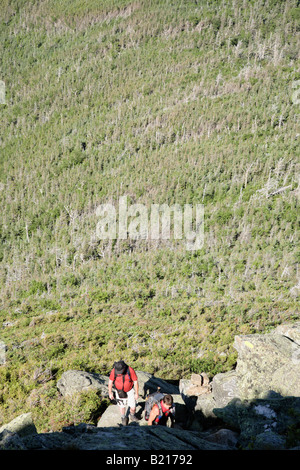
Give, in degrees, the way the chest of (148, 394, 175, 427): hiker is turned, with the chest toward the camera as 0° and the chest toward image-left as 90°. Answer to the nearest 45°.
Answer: approximately 315°

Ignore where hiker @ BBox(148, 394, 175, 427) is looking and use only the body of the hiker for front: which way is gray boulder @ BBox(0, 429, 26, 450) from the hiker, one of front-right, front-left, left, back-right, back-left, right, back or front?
right

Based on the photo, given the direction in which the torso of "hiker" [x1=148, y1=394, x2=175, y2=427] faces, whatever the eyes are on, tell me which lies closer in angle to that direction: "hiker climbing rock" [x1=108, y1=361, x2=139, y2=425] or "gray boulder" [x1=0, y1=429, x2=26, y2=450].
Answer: the gray boulder

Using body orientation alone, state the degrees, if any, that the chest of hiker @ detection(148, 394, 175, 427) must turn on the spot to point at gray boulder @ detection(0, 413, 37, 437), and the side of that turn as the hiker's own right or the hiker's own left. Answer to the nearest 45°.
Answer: approximately 135° to the hiker's own right

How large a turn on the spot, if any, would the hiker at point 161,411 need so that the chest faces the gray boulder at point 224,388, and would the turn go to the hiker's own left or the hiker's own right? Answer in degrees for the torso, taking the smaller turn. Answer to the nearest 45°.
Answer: approximately 90° to the hiker's own left

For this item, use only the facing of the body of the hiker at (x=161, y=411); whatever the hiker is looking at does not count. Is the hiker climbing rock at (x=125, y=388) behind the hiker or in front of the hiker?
behind

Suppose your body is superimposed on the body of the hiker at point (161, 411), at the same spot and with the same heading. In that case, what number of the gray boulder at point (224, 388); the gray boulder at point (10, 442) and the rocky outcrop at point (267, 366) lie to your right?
1

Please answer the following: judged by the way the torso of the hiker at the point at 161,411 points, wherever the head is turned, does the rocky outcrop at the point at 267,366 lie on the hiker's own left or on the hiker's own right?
on the hiker's own left
